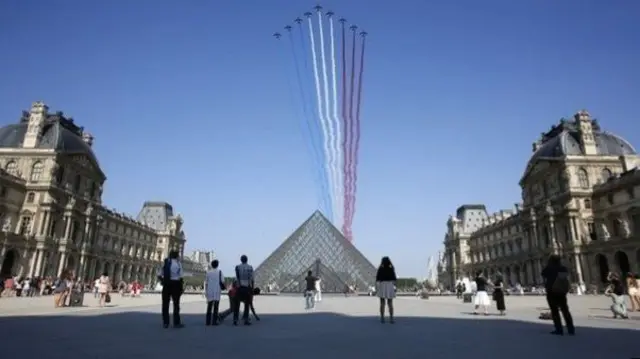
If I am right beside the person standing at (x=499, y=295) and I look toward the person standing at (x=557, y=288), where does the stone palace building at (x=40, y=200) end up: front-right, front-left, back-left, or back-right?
back-right

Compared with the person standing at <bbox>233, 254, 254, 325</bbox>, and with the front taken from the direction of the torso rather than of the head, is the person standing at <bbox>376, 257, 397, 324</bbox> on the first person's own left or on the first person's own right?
on the first person's own right

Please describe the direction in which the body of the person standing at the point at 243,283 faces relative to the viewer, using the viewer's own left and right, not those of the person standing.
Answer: facing away from the viewer

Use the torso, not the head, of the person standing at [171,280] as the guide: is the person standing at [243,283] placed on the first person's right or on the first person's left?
on the first person's right

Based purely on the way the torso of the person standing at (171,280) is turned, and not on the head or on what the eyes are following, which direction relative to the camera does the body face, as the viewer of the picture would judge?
away from the camera

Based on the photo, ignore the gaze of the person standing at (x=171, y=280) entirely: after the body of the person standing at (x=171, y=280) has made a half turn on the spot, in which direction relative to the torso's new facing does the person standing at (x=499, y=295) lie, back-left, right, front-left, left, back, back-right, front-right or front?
left

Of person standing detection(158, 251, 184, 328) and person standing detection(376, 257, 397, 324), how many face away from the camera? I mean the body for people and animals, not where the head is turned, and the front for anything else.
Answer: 2

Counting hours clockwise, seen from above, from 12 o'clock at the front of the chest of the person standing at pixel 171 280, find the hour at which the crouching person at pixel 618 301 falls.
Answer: the crouching person at pixel 618 301 is roughly at 3 o'clock from the person standing at pixel 171 280.

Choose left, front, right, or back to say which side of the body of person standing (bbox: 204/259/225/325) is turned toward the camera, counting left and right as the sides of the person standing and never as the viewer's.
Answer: back

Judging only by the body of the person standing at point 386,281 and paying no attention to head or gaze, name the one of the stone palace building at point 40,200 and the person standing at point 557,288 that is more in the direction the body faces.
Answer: the stone palace building

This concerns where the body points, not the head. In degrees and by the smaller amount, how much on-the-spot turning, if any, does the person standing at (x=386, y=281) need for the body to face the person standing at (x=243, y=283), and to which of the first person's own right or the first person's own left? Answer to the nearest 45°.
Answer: approximately 90° to the first person's own left

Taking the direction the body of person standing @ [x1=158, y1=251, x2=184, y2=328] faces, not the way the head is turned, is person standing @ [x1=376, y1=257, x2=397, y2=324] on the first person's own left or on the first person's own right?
on the first person's own right

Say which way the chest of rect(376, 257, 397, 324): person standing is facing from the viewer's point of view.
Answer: away from the camera
